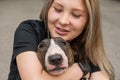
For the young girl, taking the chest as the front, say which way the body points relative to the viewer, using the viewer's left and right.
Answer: facing the viewer
